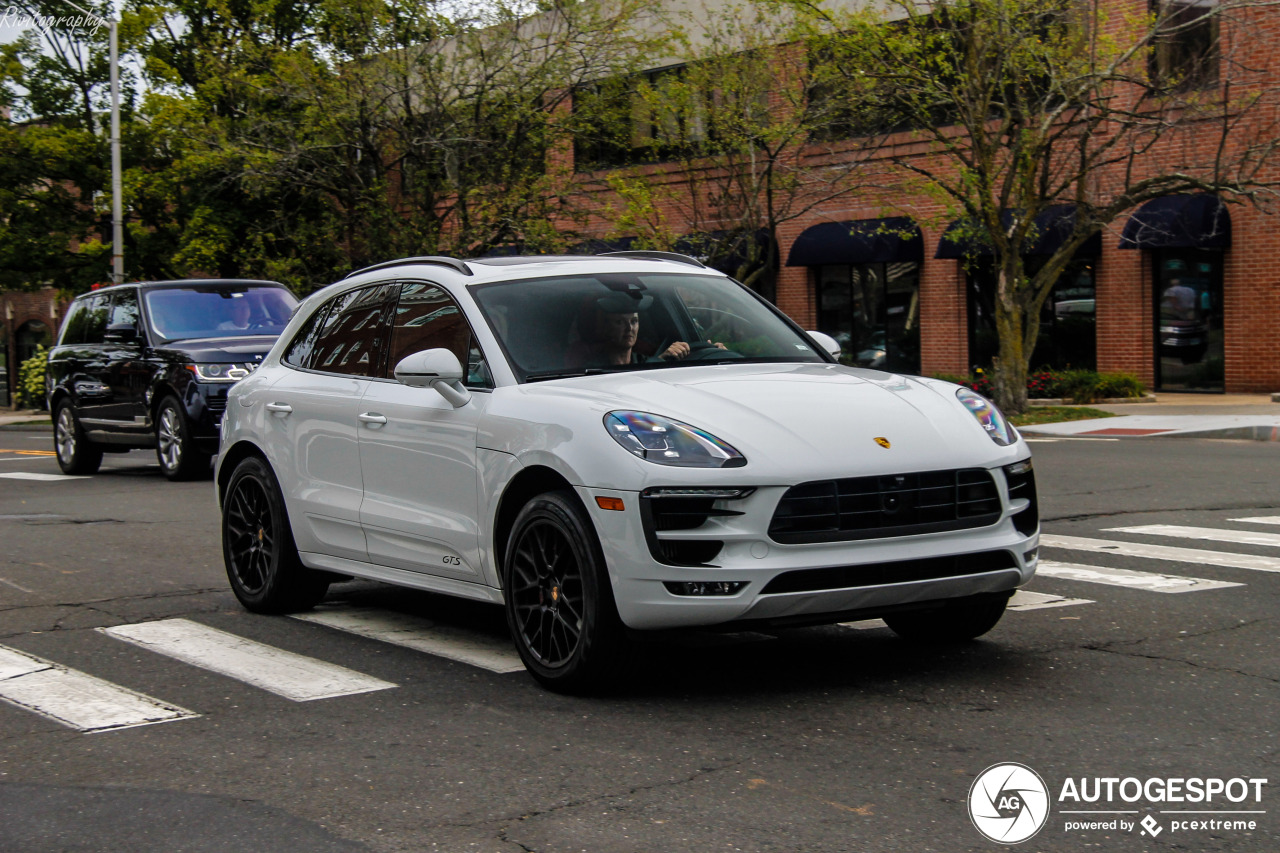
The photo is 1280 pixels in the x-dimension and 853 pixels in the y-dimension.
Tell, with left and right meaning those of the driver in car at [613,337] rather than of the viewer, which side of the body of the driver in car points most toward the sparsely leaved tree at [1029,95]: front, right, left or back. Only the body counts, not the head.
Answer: left

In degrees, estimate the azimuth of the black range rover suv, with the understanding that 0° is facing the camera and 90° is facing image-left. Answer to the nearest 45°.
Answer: approximately 315°

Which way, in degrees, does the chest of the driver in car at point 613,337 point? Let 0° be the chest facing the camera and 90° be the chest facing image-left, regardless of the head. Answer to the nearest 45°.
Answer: approximately 315°

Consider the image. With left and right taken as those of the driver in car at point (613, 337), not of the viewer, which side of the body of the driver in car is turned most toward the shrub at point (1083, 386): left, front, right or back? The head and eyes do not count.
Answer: left

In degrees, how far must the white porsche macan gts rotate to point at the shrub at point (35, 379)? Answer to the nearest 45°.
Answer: approximately 180°

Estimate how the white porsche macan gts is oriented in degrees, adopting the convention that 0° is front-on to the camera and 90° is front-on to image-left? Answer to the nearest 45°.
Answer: approximately 315°

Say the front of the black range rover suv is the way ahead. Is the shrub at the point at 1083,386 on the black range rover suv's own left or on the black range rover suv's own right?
on the black range rover suv's own left

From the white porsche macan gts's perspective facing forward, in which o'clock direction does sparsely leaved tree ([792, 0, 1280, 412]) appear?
The sparsely leaved tree is roughly at 8 o'clock from the white porsche macan gts.

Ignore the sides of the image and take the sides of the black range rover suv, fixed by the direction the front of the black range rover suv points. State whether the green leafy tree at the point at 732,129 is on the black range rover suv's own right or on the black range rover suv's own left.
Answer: on the black range rover suv's own left

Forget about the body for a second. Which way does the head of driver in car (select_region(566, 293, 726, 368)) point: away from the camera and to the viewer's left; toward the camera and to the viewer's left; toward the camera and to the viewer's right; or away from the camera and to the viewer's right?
toward the camera and to the viewer's right
